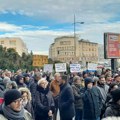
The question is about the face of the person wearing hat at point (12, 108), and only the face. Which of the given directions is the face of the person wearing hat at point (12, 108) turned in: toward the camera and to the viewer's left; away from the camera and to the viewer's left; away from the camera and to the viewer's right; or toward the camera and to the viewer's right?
toward the camera and to the viewer's right

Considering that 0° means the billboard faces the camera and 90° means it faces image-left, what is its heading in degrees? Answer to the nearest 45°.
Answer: approximately 0°

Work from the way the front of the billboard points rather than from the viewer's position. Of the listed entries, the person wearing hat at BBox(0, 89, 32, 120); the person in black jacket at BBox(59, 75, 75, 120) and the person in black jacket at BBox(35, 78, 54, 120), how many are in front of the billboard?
3
